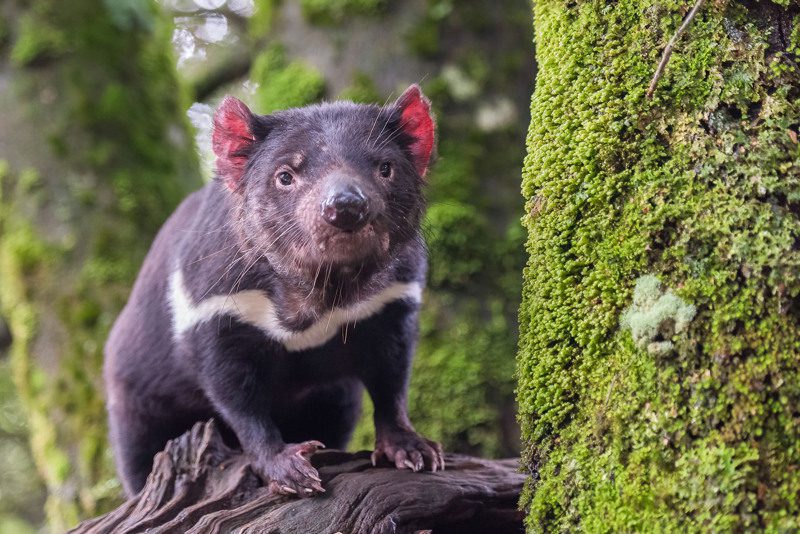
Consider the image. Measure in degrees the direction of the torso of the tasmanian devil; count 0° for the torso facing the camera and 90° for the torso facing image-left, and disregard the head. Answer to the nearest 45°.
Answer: approximately 315°

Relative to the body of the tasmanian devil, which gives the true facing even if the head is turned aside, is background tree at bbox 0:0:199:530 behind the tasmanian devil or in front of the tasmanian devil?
behind
